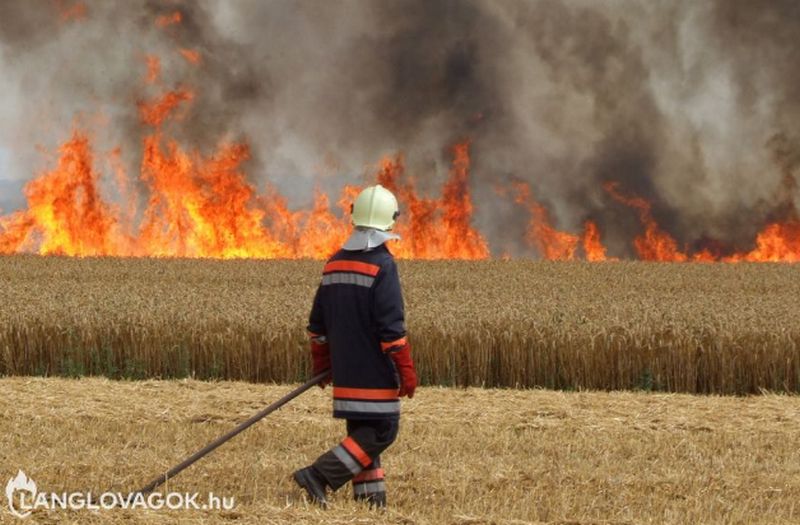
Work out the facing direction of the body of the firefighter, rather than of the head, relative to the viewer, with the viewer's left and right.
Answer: facing away from the viewer and to the right of the viewer
